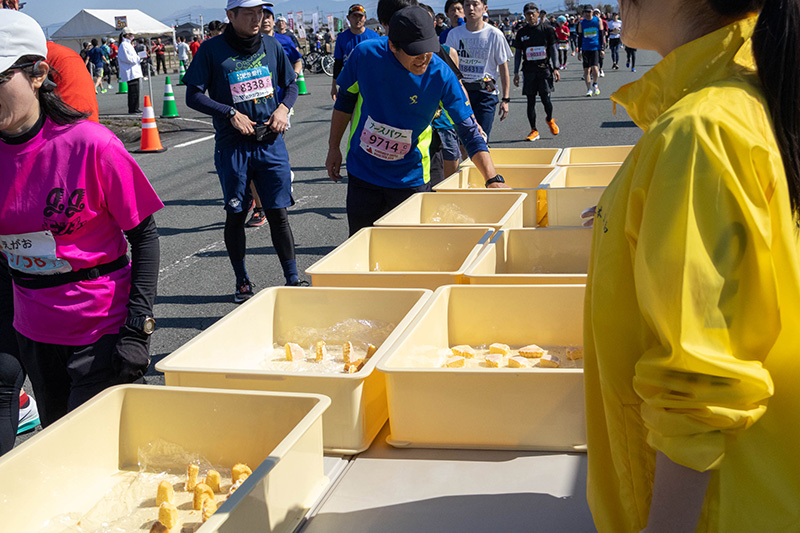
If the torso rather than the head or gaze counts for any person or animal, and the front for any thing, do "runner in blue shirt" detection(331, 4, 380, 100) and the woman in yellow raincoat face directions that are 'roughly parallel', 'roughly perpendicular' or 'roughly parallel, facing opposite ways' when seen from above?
roughly perpendicular

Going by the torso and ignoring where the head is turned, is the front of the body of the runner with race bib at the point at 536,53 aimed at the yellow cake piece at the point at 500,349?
yes

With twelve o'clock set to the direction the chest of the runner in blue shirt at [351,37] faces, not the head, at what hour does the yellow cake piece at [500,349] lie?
The yellow cake piece is roughly at 12 o'clock from the runner in blue shirt.

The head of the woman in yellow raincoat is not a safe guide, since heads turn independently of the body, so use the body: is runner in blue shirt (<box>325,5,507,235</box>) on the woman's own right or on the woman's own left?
on the woman's own right

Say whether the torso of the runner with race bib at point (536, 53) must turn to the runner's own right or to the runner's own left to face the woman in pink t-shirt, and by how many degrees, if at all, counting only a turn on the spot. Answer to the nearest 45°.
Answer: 0° — they already face them

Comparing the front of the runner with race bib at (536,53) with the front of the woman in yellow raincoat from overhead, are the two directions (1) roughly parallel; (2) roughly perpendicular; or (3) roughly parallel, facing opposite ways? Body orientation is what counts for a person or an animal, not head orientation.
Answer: roughly perpendicular

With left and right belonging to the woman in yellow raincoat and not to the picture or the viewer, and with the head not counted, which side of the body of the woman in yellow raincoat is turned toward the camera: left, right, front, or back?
left
